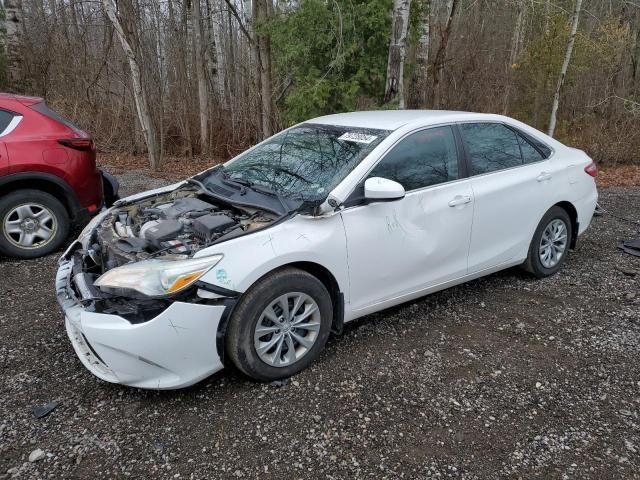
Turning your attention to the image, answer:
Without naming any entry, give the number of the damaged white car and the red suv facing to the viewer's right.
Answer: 0

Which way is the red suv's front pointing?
to the viewer's left

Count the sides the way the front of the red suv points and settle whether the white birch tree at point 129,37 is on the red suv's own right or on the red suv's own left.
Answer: on the red suv's own right

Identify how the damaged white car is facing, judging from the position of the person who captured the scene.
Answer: facing the viewer and to the left of the viewer

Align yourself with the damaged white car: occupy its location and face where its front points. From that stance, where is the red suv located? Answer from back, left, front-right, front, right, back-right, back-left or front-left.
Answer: right

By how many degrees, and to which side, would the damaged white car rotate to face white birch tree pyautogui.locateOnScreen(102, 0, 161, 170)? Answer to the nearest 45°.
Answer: approximately 90° to its right

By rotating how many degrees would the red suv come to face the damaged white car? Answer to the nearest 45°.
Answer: approximately 135° to its left
